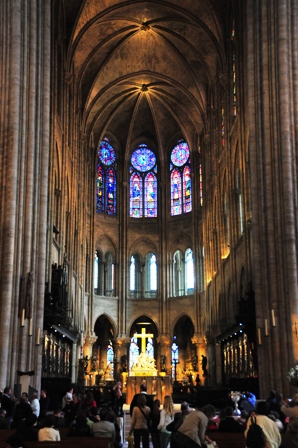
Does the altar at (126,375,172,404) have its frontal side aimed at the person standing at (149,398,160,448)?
yes

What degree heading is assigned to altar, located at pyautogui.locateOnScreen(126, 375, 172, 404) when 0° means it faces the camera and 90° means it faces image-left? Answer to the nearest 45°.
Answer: approximately 0°

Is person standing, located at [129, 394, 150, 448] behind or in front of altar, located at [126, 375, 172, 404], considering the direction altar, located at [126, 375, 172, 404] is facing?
in front

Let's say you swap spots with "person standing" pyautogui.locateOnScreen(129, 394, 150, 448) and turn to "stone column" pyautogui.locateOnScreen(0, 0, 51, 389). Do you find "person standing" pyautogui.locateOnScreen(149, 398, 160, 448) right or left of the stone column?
right

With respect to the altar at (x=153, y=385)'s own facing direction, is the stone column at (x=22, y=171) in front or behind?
in front
